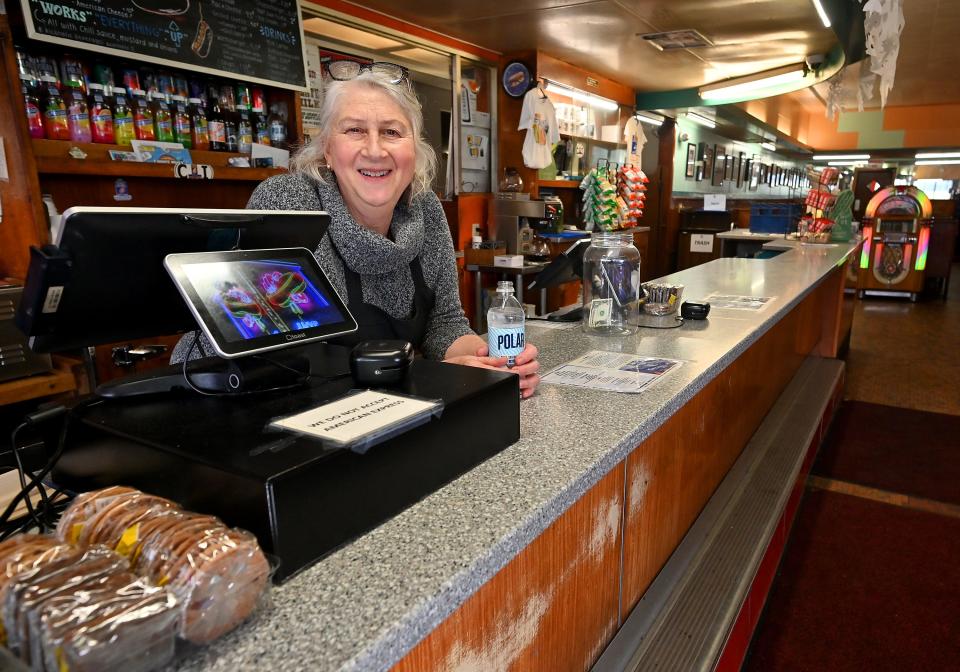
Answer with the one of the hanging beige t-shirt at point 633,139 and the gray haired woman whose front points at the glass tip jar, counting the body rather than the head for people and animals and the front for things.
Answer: the hanging beige t-shirt

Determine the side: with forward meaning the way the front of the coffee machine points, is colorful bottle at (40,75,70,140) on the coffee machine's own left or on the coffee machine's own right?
on the coffee machine's own right

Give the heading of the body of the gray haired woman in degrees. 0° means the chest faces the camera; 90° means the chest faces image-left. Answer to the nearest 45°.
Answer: approximately 0°

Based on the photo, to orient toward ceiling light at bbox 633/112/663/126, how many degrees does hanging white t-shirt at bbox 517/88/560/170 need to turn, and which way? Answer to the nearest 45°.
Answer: approximately 90° to its left

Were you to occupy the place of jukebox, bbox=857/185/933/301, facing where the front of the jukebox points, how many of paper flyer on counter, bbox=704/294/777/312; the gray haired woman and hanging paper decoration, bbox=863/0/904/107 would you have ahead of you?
3
